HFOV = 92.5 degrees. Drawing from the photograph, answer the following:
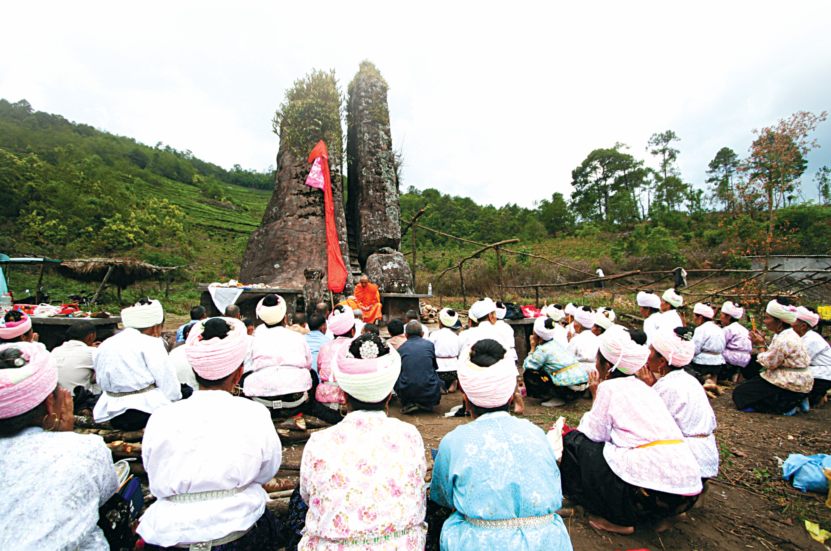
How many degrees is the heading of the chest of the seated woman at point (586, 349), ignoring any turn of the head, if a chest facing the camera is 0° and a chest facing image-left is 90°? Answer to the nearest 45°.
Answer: approximately 135°

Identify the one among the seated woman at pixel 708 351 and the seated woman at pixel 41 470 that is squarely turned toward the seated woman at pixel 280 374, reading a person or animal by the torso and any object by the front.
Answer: the seated woman at pixel 41 470

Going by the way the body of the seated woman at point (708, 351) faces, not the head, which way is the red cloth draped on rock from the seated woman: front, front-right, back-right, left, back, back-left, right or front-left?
front-left

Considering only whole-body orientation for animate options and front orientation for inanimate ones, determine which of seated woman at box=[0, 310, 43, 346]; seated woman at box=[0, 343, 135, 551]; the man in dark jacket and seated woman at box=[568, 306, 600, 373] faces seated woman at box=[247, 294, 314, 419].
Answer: seated woman at box=[0, 343, 135, 551]

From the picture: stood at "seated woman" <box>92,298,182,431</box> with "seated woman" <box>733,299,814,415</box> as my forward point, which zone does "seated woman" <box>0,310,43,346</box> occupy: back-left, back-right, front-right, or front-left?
back-left

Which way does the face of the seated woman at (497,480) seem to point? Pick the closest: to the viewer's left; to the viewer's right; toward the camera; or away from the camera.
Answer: away from the camera

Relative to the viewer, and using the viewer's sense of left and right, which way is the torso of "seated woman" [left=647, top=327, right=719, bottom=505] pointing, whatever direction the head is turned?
facing away from the viewer and to the left of the viewer

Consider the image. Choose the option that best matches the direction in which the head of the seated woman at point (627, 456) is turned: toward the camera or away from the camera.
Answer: away from the camera

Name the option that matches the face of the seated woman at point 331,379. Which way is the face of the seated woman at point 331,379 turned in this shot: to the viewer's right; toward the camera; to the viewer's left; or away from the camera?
away from the camera

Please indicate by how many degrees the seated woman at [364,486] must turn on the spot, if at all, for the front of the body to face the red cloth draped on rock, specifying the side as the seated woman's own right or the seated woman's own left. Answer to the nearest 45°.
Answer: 0° — they already face it

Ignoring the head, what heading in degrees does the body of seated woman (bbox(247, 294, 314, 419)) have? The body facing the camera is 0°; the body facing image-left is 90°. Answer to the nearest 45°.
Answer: approximately 180°

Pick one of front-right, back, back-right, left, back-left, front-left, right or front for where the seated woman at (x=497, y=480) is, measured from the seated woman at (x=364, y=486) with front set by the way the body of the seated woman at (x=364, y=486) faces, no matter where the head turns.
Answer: right

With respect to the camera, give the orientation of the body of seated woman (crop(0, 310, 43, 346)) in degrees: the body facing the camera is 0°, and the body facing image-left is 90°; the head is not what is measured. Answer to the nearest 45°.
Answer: approximately 225°

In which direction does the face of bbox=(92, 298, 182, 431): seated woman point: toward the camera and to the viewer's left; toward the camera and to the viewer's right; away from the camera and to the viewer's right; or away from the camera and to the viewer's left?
away from the camera and to the viewer's right

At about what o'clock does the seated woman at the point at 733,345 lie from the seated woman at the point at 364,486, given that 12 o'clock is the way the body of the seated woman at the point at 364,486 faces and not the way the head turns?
the seated woman at the point at 733,345 is roughly at 2 o'clock from the seated woman at the point at 364,486.

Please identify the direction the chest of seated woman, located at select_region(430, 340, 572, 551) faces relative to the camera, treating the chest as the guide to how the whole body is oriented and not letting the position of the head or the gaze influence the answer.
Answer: away from the camera

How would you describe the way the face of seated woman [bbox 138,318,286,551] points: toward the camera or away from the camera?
away from the camera
